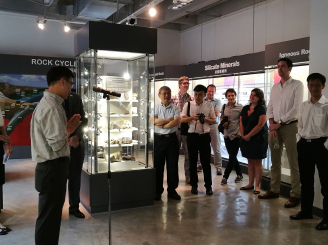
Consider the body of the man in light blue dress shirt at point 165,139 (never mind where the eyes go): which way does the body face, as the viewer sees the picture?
toward the camera

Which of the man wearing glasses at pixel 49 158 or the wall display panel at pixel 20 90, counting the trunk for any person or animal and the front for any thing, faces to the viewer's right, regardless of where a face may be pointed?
the man wearing glasses

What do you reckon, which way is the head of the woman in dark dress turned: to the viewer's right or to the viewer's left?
to the viewer's left

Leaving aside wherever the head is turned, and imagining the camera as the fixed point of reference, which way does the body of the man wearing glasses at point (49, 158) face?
to the viewer's right

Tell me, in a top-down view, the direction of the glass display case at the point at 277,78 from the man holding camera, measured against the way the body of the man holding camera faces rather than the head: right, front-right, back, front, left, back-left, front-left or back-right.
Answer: back-left

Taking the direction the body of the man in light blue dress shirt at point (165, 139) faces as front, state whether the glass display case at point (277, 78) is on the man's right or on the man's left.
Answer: on the man's left

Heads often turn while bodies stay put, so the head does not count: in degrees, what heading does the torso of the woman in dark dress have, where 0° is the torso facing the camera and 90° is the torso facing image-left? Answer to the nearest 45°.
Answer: approximately 45°

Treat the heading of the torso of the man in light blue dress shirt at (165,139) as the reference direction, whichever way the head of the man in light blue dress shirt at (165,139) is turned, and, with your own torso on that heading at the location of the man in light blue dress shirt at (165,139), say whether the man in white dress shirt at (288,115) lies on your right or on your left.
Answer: on your left

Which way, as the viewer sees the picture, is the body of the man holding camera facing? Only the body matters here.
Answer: toward the camera

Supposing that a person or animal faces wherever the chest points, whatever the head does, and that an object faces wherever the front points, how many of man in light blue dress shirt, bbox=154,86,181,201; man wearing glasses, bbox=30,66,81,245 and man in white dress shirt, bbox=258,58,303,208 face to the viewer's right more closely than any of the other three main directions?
1

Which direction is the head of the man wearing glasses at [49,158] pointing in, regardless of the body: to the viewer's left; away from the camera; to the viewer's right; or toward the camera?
to the viewer's right

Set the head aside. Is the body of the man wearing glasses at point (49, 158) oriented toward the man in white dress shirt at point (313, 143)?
yes
